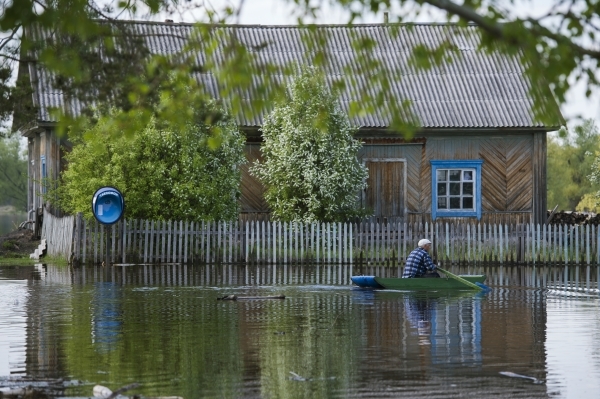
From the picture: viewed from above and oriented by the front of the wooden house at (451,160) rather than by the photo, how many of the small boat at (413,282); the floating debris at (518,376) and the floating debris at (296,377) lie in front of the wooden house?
3

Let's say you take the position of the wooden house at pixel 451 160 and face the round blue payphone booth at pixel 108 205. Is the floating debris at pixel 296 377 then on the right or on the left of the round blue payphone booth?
left

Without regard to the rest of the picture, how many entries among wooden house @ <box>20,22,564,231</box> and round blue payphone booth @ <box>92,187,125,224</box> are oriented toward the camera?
2

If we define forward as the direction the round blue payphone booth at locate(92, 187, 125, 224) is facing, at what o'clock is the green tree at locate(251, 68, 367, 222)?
The green tree is roughly at 8 o'clock from the round blue payphone booth.

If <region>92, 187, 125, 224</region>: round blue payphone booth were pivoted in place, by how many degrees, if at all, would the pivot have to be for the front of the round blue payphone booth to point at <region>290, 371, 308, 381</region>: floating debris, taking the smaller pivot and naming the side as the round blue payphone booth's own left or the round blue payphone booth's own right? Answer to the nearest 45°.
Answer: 0° — it already faces it

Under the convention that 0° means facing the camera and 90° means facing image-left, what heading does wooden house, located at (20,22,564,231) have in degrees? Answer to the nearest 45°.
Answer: approximately 0°

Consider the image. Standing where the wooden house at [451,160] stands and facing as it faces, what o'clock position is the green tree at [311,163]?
The green tree is roughly at 2 o'clock from the wooden house.
